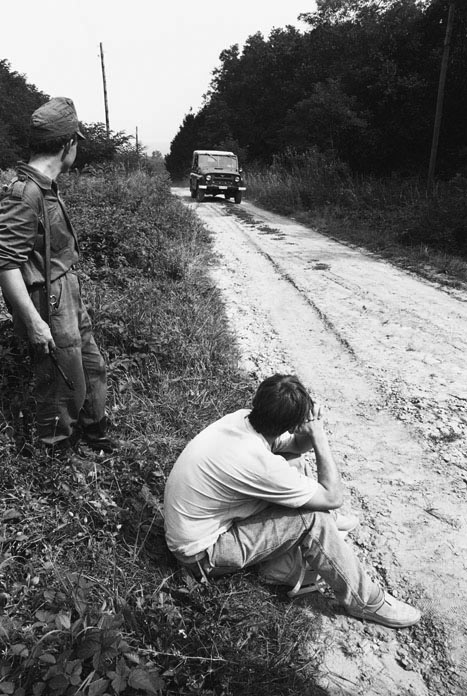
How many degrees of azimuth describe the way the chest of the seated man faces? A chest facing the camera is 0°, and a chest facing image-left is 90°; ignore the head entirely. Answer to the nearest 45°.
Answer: approximately 270°

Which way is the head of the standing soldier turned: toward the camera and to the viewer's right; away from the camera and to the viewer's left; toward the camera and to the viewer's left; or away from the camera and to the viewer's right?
away from the camera and to the viewer's right

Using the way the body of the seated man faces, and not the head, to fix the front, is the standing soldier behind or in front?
behind

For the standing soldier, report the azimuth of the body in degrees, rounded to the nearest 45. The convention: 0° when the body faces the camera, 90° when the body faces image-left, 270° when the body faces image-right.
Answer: approximately 315°

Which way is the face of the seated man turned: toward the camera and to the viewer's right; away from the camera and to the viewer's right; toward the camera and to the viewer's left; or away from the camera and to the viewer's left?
away from the camera and to the viewer's right
